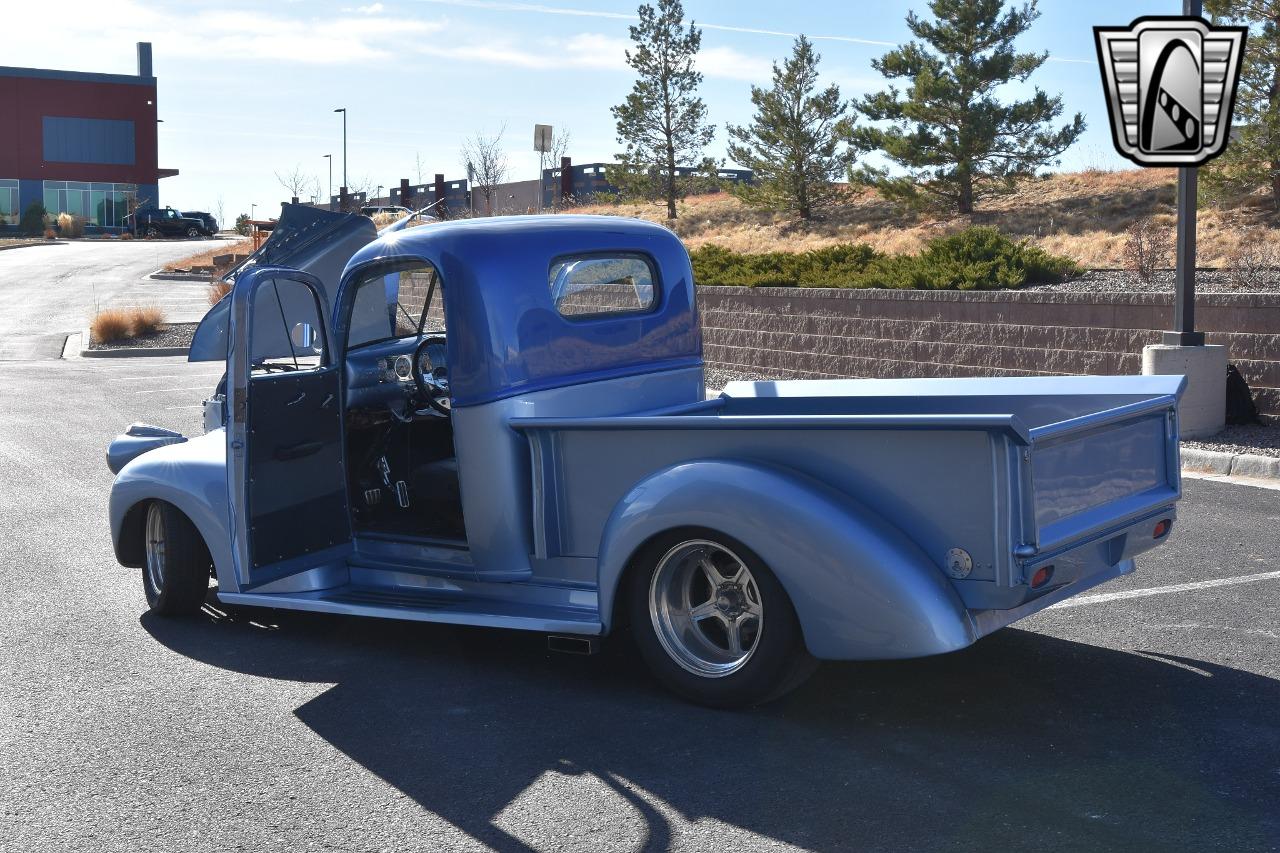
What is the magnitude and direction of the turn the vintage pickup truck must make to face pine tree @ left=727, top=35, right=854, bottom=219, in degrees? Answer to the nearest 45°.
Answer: approximately 45° to its right

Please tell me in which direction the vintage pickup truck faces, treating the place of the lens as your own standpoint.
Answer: facing away from the viewer and to the left of the viewer

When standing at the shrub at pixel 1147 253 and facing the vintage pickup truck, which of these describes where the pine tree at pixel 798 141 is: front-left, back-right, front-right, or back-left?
back-right

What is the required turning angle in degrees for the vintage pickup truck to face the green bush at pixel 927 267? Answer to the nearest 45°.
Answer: approximately 45° to its right

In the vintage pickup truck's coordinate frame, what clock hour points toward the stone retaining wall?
The stone retaining wall is roughly at 2 o'clock from the vintage pickup truck.

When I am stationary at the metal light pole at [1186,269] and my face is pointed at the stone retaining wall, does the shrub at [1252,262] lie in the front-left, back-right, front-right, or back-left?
front-right
